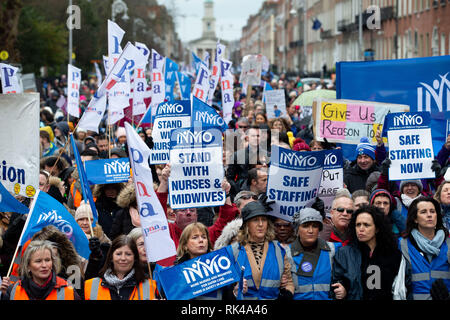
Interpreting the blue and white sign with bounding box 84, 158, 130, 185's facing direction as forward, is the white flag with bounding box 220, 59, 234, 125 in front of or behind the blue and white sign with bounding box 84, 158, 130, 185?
behind

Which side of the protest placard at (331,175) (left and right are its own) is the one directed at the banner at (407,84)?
back

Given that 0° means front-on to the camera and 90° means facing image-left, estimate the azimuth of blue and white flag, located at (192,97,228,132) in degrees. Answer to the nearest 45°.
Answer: approximately 0°

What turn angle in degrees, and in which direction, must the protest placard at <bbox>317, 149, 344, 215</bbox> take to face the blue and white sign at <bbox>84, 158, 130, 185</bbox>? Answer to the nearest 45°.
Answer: approximately 90° to its right

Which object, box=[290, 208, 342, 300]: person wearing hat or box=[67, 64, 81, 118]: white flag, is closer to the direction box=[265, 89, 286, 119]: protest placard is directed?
the person wearing hat

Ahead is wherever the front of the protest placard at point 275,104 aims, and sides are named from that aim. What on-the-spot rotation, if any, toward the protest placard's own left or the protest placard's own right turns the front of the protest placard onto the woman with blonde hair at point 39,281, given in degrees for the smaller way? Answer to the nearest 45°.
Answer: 0° — it already faces them

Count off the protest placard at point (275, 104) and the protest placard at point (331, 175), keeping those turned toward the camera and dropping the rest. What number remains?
2

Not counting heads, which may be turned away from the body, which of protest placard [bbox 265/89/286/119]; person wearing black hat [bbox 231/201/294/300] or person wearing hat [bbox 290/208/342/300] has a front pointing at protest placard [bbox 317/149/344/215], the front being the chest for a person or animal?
protest placard [bbox 265/89/286/119]

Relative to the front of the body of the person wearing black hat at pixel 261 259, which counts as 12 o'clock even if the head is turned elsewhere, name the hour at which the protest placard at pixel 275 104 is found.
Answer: The protest placard is roughly at 6 o'clock from the person wearing black hat.
